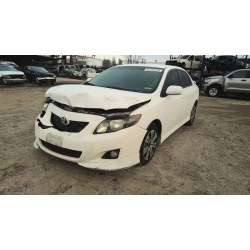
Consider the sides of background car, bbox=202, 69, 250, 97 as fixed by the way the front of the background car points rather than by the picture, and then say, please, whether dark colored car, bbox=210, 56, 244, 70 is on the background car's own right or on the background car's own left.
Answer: on the background car's own right

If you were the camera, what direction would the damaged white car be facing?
facing the viewer and to the left of the viewer

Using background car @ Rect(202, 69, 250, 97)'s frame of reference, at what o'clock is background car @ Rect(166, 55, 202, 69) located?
background car @ Rect(166, 55, 202, 69) is roughly at 2 o'clock from background car @ Rect(202, 69, 250, 97).

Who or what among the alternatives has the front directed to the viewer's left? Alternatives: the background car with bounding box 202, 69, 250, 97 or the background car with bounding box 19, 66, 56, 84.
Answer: the background car with bounding box 202, 69, 250, 97

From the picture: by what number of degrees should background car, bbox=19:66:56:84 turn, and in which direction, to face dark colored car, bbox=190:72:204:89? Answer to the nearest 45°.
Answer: approximately 45° to its left

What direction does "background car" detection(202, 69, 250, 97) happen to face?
to the viewer's left

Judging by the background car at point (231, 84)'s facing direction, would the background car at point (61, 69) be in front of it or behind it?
in front

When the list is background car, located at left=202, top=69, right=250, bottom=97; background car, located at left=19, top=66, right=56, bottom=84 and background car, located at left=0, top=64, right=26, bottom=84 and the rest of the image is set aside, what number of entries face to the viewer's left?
1

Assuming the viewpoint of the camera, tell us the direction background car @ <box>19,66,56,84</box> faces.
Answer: facing the viewer and to the right of the viewer

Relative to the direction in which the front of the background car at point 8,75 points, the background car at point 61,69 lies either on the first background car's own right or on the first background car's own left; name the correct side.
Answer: on the first background car's own left

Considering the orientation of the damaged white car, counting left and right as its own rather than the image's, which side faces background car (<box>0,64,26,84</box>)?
right

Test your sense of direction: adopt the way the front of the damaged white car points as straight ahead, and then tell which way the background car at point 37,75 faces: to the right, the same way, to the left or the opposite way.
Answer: to the left
